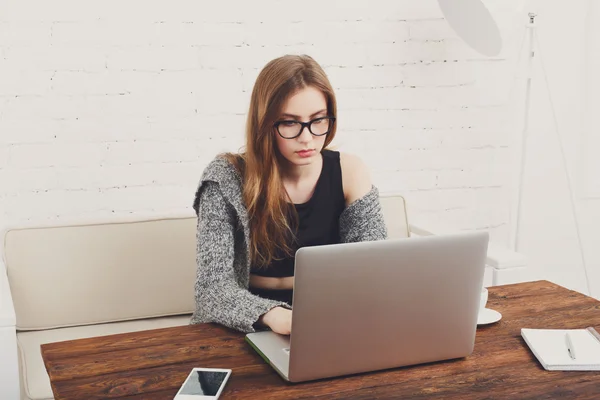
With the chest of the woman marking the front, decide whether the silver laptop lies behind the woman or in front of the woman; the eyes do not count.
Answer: in front

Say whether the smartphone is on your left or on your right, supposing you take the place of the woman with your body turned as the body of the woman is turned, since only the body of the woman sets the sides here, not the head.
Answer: on your right

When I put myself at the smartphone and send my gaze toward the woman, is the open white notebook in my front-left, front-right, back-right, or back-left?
front-right

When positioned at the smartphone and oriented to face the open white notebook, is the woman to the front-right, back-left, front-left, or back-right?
front-left

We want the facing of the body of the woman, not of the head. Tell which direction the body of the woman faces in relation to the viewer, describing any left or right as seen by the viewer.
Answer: facing the viewer and to the right of the viewer

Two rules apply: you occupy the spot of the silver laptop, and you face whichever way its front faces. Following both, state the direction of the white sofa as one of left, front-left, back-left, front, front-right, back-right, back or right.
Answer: front

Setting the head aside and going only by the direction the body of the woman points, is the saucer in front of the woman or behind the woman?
in front

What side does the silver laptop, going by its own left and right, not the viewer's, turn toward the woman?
front

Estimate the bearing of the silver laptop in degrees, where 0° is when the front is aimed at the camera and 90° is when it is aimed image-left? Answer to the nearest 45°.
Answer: approximately 135°

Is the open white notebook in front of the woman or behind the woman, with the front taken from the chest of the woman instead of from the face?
in front

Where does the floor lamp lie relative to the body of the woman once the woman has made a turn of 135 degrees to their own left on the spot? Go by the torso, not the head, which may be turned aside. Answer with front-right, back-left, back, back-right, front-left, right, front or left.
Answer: front-right

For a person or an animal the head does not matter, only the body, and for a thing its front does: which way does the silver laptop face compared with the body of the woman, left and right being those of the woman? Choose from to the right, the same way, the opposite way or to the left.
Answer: the opposite way
